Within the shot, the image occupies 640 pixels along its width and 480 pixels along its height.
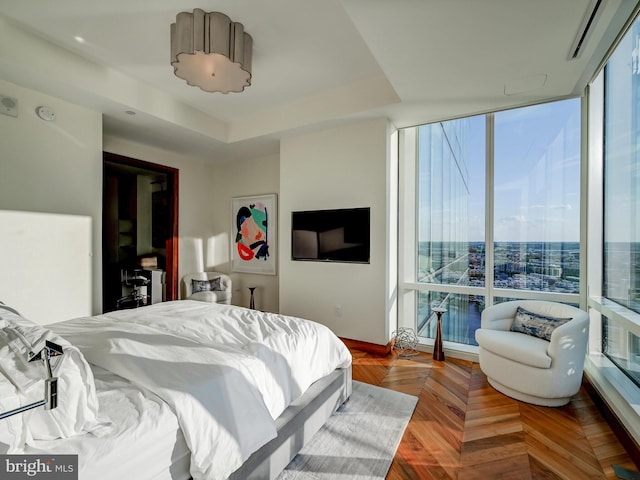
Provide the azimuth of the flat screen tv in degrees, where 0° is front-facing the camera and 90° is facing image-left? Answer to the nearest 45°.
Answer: approximately 45°

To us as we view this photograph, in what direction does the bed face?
facing away from the viewer and to the right of the viewer

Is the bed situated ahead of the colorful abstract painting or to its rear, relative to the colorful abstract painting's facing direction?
ahead

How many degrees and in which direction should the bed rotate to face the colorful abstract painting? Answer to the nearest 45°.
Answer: approximately 45° to its left

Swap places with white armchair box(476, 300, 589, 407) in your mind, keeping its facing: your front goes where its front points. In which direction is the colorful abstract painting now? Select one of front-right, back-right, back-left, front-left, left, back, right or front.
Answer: front-right

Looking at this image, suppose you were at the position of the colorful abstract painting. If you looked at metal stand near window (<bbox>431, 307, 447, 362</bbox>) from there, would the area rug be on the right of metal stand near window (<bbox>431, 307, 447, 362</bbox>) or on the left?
right

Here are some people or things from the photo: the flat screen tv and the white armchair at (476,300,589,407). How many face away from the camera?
0

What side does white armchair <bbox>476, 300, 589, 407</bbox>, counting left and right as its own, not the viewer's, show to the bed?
front

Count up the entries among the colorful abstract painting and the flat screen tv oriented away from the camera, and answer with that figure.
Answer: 0

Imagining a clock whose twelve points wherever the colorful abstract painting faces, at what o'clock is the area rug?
The area rug is roughly at 10 o'clock from the colorful abstract painting.

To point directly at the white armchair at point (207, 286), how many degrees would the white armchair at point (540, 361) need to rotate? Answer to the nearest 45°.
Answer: approximately 45° to its right

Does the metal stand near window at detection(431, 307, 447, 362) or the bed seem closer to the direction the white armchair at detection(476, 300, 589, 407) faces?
the bed

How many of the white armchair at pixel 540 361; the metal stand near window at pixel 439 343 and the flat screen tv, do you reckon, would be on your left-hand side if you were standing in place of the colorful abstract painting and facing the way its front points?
3
